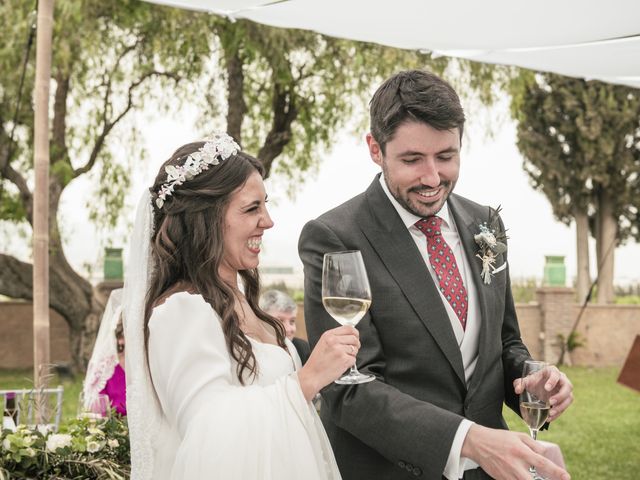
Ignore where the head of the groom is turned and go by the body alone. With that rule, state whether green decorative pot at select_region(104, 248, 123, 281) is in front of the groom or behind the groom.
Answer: behind

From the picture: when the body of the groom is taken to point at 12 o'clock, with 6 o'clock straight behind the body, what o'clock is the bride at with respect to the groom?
The bride is roughly at 4 o'clock from the groom.

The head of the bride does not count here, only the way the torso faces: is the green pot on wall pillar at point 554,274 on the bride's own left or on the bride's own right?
on the bride's own left

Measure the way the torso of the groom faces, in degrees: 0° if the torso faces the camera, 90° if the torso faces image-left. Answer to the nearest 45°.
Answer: approximately 315°

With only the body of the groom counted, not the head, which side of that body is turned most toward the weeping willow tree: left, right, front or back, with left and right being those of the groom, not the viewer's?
back

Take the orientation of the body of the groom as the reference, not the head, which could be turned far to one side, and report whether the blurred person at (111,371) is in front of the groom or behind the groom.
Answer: behind

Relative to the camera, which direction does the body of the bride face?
to the viewer's right
